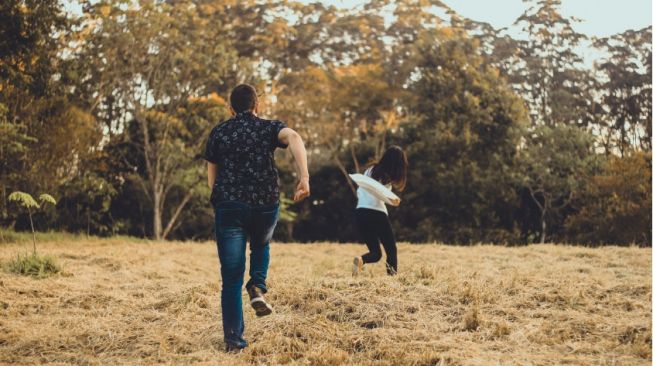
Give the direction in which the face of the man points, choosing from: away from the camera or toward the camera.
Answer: away from the camera

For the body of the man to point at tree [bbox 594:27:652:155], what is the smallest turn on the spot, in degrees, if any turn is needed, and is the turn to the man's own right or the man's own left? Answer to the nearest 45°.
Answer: approximately 45° to the man's own right

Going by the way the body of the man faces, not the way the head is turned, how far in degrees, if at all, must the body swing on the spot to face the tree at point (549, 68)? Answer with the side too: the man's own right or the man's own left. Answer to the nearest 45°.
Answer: approximately 45° to the man's own right

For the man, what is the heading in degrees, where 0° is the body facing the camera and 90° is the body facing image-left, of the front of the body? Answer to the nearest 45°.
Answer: approximately 180°

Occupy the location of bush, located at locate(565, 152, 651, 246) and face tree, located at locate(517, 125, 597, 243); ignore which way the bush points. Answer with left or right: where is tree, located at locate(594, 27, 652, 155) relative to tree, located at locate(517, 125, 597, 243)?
right

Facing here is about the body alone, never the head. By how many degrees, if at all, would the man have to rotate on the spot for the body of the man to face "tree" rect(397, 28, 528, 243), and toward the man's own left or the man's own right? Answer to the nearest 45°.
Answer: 0° — they already face it

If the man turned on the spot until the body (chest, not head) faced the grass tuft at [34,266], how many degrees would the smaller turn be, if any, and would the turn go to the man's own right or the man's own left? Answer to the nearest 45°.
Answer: approximately 45° to the man's own left

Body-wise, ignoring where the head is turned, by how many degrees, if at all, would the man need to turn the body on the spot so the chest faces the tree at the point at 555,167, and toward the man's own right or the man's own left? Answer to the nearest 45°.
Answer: approximately 45° to the man's own right
